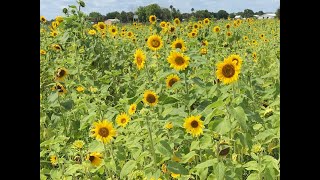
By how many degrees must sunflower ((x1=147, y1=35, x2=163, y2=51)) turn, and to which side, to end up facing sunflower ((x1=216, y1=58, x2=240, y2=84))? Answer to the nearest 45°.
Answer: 0° — it already faces it

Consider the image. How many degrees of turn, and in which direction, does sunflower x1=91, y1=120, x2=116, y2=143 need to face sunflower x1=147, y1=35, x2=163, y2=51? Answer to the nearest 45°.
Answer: approximately 180°

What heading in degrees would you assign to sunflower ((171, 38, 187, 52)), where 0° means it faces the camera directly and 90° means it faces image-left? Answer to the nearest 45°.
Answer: approximately 0°
